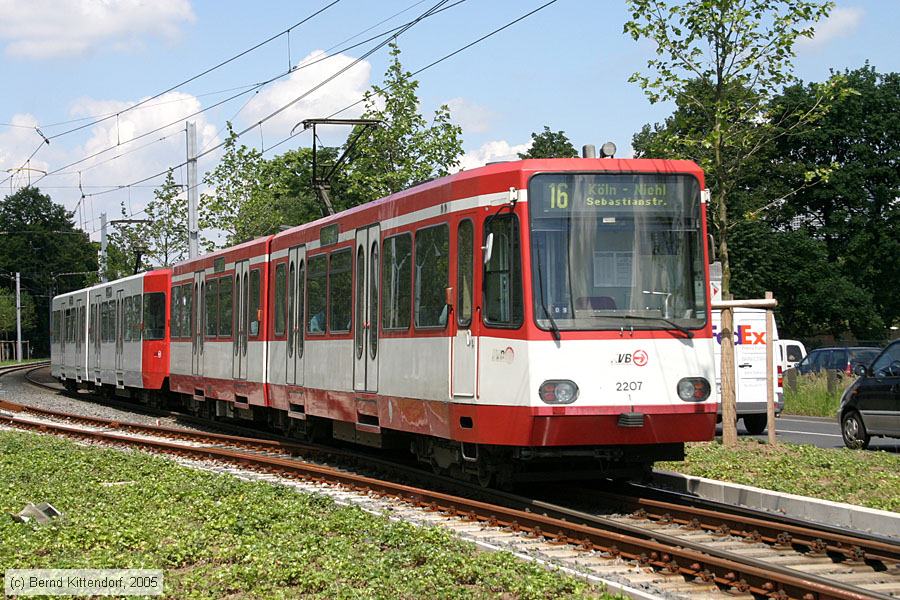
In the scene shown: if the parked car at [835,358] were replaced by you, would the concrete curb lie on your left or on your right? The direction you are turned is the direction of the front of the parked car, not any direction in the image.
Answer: on your left

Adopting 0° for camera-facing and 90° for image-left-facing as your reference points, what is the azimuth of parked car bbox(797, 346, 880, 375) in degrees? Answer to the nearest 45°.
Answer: approximately 90°

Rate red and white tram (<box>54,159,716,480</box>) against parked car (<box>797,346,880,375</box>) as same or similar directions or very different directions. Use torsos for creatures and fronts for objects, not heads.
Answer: very different directions

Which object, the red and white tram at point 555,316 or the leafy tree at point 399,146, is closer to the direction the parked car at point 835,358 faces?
the leafy tree

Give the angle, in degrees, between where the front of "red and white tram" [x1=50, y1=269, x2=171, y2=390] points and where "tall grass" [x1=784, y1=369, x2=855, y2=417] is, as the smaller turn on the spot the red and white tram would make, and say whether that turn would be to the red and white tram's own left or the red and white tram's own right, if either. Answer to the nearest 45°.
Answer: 0° — it already faces it

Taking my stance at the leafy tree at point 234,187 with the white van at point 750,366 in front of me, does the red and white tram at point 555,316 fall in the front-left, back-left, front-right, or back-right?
front-right

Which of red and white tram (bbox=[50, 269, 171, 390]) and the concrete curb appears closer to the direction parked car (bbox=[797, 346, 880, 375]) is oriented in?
the red and white tram

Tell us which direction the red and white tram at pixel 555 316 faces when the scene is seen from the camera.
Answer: facing the viewer and to the right of the viewer

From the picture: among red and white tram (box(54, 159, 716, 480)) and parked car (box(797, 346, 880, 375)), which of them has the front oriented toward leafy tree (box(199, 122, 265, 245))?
the parked car

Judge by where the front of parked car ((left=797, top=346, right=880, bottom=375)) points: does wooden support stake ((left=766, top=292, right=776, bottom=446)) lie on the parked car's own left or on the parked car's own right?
on the parked car's own left

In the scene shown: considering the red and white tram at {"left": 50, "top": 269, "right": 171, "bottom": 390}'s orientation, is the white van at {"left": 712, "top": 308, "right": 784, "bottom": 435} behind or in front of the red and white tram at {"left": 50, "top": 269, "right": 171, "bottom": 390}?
in front
